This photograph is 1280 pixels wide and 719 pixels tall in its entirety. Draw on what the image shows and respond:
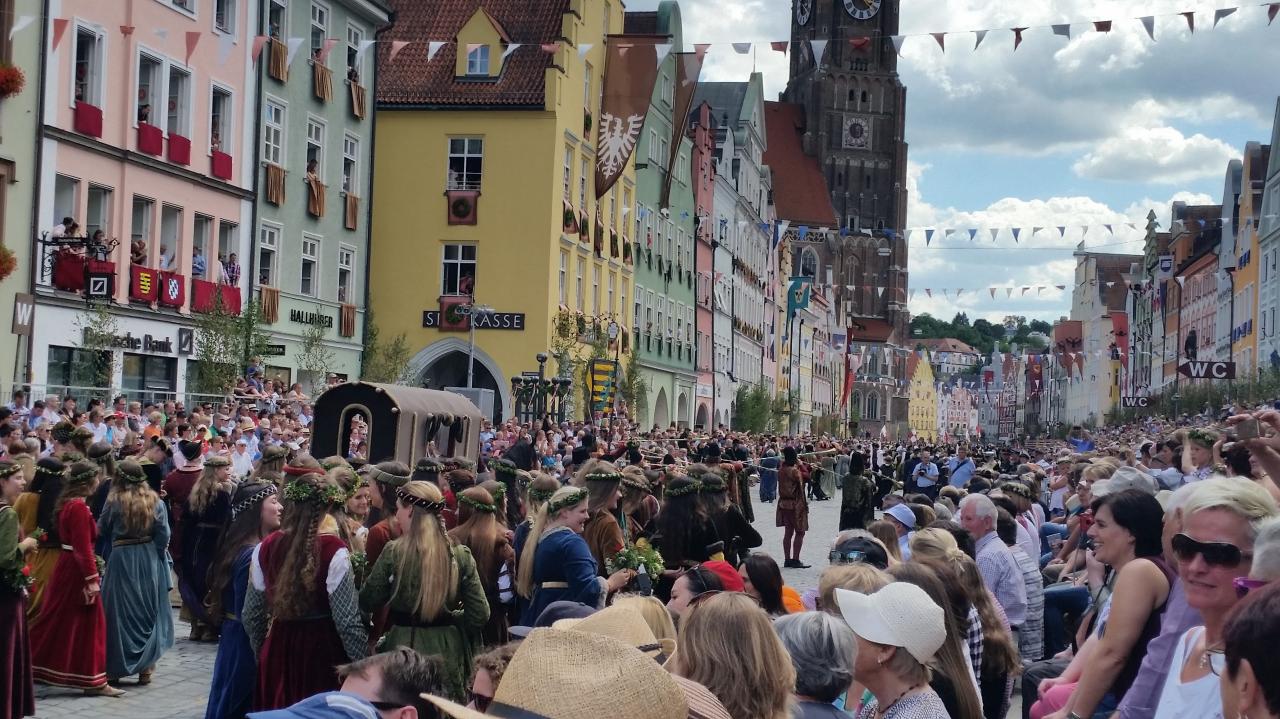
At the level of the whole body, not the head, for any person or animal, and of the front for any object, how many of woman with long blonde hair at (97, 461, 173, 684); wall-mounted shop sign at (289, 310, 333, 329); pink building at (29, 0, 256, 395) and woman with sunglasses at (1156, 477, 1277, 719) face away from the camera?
1

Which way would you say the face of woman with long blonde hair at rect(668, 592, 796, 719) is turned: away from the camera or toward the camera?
away from the camera

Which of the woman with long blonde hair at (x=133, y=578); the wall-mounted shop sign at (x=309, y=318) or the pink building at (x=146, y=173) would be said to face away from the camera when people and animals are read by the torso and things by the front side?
the woman with long blonde hair

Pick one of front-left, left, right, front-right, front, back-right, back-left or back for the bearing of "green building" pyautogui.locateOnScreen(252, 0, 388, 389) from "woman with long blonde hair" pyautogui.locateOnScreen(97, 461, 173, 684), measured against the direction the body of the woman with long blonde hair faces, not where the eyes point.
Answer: front

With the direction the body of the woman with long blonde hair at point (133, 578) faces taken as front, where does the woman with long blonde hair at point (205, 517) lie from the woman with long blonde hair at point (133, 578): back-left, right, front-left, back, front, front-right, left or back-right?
front-right

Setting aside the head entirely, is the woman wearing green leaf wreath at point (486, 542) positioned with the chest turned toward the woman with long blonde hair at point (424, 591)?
no

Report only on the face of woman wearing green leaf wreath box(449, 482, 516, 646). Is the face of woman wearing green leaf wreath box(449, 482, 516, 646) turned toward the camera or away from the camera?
away from the camera

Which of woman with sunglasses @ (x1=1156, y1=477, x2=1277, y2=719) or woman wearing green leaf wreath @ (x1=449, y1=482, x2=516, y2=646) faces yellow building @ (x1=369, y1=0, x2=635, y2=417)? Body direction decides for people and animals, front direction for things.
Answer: the woman wearing green leaf wreath

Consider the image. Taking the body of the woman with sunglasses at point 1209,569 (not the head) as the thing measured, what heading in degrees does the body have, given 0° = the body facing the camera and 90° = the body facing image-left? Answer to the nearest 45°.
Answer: approximately 45°

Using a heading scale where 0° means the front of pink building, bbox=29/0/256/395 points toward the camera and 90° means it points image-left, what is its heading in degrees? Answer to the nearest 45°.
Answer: approximately 315°

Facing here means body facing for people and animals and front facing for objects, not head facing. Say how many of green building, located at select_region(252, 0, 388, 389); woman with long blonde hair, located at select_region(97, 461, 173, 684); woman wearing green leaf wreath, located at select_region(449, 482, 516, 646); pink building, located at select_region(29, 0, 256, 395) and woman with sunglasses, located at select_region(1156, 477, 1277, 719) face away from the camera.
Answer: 2

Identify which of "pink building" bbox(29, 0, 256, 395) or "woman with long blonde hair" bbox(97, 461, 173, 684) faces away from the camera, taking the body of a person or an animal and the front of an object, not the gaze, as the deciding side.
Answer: the woman with long blonde hair

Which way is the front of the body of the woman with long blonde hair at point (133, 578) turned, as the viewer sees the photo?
away from the camera

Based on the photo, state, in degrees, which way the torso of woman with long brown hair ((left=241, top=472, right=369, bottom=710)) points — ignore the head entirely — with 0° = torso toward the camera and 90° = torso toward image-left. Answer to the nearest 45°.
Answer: approximately 180°

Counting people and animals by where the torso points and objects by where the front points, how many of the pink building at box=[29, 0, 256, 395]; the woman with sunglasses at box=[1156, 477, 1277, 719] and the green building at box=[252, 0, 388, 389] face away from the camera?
0

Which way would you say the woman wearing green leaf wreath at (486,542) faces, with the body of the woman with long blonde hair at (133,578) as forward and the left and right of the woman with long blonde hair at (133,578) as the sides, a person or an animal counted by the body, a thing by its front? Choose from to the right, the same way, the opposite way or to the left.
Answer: the same way

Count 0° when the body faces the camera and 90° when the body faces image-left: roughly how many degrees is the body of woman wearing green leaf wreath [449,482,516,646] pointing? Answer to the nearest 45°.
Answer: approximately 180°

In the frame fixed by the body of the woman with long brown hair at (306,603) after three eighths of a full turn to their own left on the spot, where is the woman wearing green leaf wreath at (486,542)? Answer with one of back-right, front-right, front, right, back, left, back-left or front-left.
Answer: back

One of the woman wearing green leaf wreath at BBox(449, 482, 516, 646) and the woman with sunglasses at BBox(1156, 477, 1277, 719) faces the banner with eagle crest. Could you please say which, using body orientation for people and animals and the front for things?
the woman wearing green leaf wreath

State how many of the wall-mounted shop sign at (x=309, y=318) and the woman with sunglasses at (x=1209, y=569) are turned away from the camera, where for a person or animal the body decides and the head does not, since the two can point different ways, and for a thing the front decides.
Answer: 0

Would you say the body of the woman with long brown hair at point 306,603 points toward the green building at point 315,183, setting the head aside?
yes
